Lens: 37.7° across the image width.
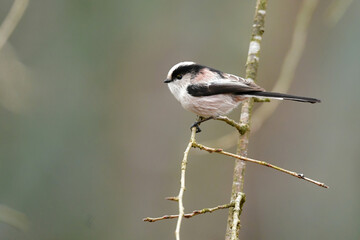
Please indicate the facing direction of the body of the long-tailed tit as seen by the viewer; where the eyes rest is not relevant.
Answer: to the viewer's left

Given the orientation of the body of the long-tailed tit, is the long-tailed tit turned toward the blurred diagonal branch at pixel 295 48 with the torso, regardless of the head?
no

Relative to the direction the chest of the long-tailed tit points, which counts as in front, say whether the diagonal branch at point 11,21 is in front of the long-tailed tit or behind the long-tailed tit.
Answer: in front
